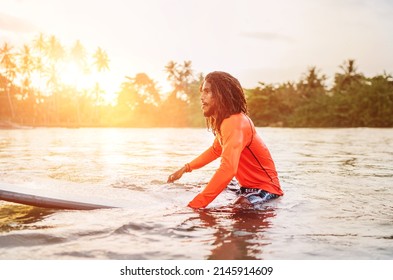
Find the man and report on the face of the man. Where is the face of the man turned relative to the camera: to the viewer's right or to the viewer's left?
to the viewer's left

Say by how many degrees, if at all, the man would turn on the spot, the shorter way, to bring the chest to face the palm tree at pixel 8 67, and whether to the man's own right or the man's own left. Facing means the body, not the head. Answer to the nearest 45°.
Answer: approximately 45° to the man's own right

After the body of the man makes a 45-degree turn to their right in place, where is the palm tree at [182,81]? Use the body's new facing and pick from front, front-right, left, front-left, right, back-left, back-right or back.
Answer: front-right

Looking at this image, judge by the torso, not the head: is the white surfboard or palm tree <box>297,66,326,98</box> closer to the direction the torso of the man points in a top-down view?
the white surfboard

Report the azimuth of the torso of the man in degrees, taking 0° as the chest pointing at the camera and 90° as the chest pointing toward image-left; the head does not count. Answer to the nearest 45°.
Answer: approximately 90°

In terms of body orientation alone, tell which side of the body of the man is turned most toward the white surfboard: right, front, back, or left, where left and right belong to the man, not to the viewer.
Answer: front

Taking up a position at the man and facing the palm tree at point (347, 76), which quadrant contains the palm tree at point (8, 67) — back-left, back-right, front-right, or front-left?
front-left

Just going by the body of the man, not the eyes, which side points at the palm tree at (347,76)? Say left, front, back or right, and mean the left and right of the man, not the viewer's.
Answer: right

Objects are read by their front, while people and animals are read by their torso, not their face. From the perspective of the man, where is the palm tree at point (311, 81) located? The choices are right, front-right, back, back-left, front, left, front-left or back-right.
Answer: right
